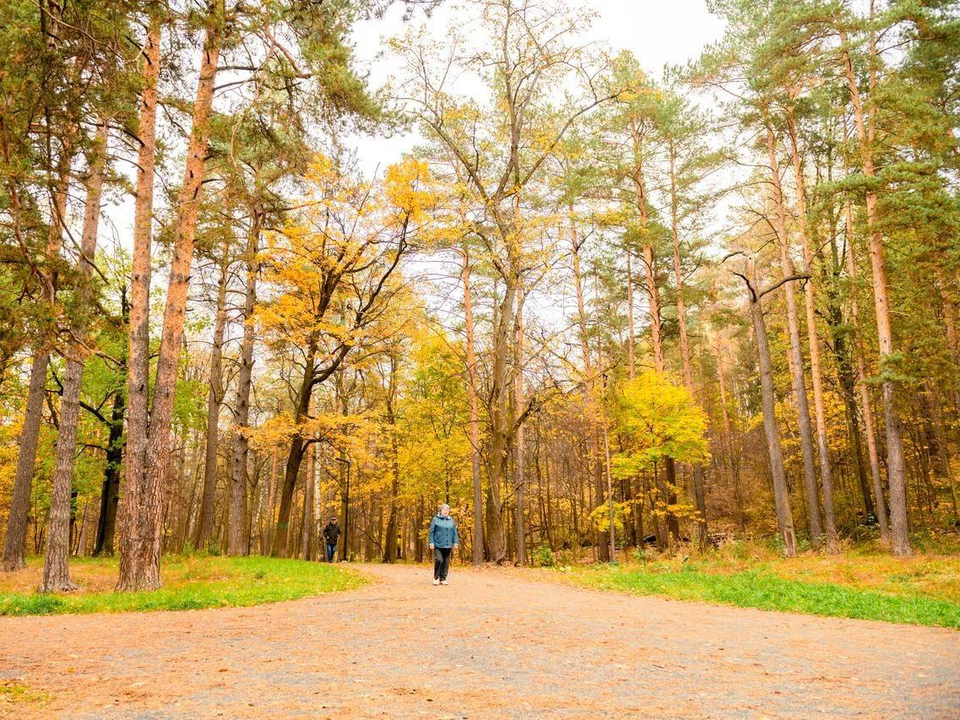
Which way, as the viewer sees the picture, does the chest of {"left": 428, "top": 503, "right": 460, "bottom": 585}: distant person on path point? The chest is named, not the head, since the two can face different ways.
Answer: toward the camera

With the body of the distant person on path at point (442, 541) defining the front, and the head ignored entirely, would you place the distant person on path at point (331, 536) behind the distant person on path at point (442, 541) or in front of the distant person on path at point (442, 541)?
behind
